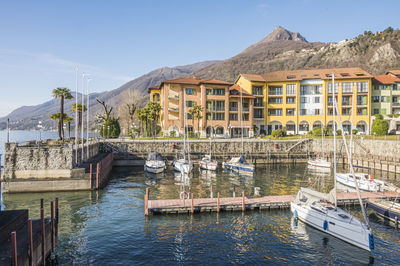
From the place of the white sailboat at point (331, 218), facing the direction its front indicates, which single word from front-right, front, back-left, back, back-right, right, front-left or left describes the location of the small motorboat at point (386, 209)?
left
